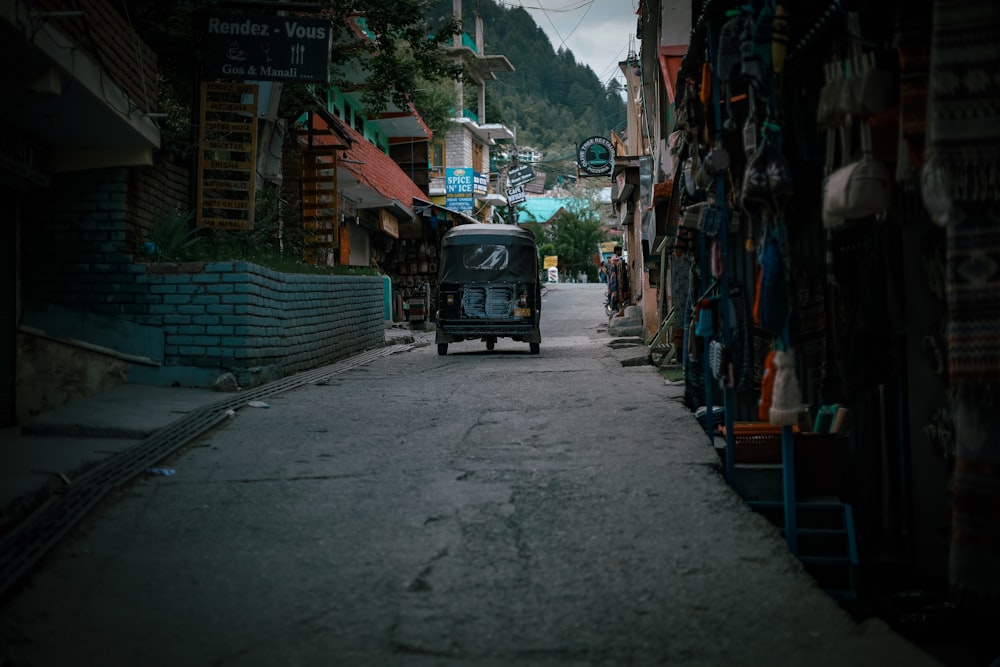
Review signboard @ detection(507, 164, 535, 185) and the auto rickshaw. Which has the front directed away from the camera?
the auto rickshaw

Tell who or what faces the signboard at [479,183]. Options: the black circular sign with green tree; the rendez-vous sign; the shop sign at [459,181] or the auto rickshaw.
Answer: the auto rickshaw

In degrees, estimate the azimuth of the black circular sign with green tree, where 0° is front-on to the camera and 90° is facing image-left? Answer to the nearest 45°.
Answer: approximately 0°

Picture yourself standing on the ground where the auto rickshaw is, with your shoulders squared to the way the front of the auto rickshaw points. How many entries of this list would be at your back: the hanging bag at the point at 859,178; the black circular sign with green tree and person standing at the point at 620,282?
1

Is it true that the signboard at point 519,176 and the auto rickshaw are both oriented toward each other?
yes

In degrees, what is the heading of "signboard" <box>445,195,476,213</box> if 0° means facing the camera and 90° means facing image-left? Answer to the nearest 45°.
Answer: approximately 0°

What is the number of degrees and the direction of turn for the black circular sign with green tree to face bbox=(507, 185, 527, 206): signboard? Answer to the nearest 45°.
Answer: approximately 180°

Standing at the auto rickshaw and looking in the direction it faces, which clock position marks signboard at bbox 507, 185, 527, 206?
The signboard is roughly at 12 o'clock from the auto rickshaw.

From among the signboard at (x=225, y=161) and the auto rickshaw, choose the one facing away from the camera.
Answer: the auto rickshaw

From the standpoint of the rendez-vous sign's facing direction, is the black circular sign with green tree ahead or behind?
behind

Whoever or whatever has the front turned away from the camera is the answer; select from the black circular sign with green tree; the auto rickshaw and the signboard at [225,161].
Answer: the auto rickshaw

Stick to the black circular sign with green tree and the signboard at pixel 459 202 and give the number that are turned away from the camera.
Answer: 0

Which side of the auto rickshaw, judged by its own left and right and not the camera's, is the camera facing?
back
